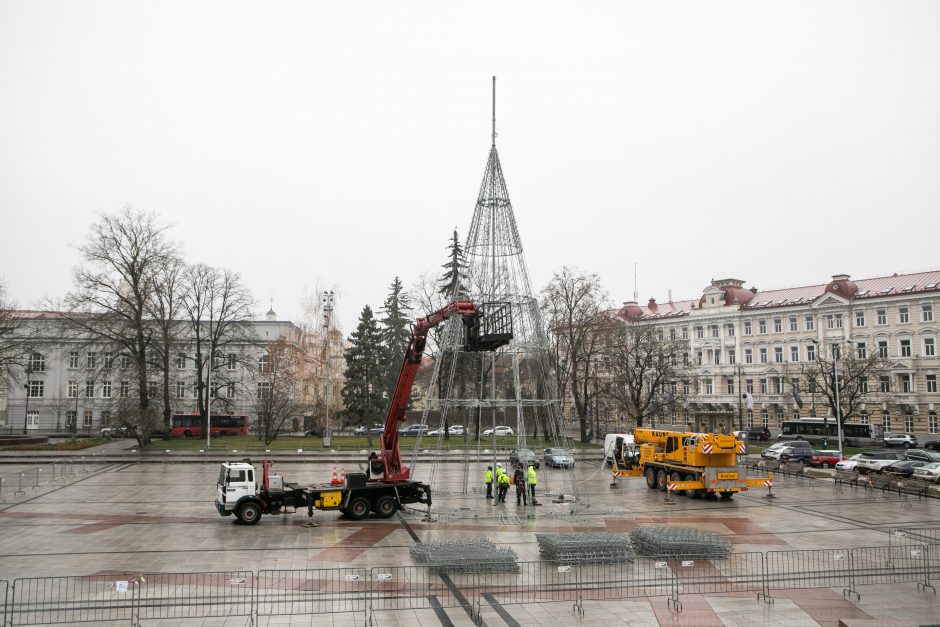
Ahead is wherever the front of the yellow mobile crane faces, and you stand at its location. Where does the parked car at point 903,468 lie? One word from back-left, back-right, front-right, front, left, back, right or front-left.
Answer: right

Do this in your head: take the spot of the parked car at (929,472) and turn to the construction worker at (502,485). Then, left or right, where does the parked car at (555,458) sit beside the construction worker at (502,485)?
right

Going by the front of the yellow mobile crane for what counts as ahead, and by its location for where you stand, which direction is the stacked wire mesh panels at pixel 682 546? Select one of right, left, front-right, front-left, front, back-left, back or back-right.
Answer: back-left

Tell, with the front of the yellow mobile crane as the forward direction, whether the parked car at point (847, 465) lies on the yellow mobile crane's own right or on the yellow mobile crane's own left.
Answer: on the yellow mobile crane's own right

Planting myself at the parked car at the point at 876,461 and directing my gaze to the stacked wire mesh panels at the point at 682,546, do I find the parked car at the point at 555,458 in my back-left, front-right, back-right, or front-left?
front-right

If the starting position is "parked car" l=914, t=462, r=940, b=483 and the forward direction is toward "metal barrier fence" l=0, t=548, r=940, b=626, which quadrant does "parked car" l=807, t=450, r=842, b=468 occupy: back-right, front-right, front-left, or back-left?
back-right

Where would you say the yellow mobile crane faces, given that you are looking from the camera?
facing away from the viewer and to the left of the viewer

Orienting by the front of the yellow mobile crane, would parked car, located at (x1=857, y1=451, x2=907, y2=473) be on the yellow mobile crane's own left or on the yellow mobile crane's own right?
on the yellow mobile crane's own right

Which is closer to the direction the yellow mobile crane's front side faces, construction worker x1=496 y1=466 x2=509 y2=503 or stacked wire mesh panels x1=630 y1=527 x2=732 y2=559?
the construction worker

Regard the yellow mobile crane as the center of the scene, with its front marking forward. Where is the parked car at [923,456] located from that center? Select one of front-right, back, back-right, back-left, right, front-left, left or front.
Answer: right

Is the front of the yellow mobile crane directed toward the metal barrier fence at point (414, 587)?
no

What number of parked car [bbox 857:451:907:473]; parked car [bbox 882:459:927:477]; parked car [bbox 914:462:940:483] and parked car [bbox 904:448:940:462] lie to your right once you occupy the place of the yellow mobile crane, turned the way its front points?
4

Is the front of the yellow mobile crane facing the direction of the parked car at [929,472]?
no
